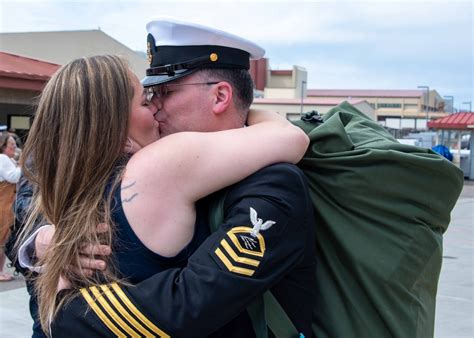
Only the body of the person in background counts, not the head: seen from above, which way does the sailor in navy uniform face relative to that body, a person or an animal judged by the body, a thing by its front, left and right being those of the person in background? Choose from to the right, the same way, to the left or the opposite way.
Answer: the opposite way

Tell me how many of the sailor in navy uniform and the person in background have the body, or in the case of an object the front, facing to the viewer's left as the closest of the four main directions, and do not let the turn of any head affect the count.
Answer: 1

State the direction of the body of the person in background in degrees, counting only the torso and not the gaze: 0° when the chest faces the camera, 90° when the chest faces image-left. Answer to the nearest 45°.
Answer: approximately 270°

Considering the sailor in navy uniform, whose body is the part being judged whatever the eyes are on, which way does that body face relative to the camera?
to the viewer's left

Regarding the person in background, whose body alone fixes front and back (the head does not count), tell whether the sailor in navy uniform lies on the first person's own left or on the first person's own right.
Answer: on the first person's own right

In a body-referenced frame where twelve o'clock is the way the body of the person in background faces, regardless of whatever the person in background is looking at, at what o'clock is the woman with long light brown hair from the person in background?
The woman with long light brown hair is roughly at 3 o'clock from the person in background.
